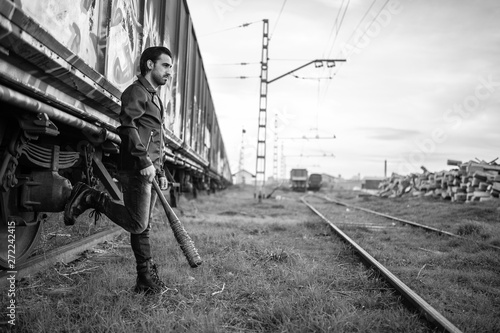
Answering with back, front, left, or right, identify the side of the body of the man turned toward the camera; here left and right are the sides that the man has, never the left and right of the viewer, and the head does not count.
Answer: right

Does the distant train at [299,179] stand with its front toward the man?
yes

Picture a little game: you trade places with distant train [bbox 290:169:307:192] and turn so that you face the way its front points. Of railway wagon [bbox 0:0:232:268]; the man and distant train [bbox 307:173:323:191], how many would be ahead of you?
2

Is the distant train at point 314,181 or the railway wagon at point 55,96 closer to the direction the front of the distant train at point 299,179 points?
the railway wagon

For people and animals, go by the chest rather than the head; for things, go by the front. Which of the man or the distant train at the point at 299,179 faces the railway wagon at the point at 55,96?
the distant train

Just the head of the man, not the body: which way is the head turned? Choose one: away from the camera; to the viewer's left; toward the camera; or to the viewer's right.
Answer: to the viewer's right

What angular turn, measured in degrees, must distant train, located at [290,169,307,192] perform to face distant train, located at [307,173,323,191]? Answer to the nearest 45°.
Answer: approximately 135° to its left

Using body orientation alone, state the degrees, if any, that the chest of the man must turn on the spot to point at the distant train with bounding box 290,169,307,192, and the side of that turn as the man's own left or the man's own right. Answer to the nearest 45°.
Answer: approximately 45° to the man's own left

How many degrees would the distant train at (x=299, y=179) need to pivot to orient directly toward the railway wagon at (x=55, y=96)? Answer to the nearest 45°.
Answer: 0° — it already faces it

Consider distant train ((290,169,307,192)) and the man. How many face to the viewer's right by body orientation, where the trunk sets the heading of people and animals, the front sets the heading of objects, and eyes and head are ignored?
1

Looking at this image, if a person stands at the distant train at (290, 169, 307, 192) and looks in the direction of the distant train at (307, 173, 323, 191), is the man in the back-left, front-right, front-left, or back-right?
back-right

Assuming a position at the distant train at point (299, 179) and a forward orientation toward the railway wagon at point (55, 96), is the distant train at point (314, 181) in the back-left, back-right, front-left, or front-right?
back-left

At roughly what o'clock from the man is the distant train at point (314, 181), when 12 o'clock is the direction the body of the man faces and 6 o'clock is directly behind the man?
The distant train is roughly at 10 o'clock from the man.

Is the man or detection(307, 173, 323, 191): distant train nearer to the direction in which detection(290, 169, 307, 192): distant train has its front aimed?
the man
